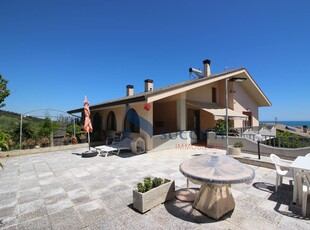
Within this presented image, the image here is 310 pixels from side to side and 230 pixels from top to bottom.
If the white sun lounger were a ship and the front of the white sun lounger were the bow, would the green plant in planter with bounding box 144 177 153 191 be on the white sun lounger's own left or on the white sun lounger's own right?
on the white sun lounger's own left

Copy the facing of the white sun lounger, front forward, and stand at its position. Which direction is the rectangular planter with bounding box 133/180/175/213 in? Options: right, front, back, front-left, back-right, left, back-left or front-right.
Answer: left

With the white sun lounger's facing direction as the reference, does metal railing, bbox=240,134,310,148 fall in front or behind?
behind

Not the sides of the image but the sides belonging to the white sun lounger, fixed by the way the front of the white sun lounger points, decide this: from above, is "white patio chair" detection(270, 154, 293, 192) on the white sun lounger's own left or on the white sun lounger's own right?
on the white sun lounger's own left

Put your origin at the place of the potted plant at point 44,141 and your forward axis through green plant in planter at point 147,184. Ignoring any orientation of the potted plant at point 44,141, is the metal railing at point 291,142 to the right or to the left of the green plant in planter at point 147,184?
left

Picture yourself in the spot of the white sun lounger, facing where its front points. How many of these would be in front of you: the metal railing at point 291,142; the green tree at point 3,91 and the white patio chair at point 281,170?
1

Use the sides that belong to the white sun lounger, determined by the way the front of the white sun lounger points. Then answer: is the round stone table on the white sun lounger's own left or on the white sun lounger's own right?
on the white sun lounger's own left

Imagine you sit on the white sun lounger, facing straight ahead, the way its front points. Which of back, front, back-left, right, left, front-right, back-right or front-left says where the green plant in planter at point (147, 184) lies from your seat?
left

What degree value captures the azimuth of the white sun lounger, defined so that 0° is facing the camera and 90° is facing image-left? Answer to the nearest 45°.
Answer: approximately 90°

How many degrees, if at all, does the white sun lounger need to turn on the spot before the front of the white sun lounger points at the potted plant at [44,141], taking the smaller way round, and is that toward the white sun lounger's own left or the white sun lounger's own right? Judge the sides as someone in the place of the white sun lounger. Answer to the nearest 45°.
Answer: approximately 45° to the white sun lounger's own right
